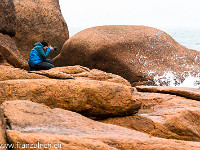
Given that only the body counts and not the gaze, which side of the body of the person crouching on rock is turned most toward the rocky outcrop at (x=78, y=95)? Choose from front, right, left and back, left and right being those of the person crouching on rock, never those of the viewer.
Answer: right

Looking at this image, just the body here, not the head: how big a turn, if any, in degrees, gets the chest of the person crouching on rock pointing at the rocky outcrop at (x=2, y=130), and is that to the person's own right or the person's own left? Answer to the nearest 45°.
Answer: approximately 90° to the person's own right

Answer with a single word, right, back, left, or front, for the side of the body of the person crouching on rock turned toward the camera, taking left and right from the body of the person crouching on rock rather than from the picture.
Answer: right

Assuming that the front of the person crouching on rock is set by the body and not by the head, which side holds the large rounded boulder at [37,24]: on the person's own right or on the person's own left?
on the person's own left
